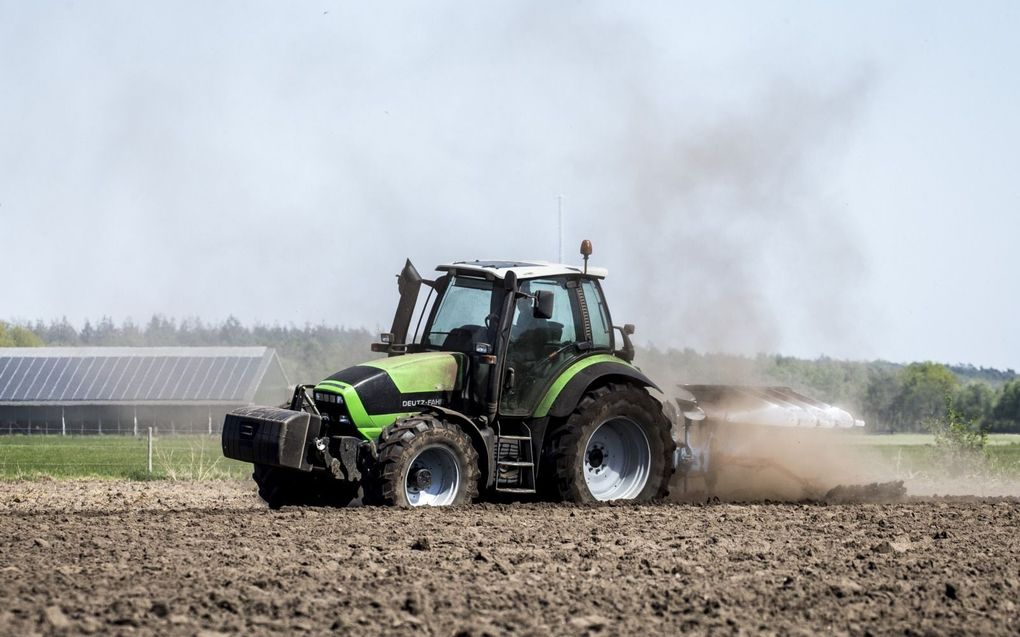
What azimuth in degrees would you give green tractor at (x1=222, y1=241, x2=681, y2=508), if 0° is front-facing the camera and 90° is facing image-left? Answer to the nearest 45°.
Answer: approximately 45°

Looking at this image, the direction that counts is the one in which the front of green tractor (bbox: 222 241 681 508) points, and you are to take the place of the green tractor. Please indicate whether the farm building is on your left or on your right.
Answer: on your right

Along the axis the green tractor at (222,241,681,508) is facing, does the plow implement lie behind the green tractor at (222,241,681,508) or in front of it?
behind

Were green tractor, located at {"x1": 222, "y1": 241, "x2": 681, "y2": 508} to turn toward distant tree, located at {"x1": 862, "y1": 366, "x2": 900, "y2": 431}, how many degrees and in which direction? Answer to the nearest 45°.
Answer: approximately 180°
